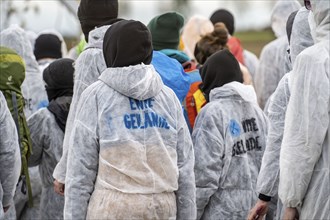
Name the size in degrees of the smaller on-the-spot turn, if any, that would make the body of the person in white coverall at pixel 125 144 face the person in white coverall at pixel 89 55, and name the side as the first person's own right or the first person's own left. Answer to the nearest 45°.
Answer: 0° — they already face them

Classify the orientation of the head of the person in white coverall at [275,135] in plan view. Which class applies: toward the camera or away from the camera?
away from the camera

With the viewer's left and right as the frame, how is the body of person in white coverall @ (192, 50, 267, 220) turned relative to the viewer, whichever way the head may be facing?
facing away from the viewer and to the left of the viewer

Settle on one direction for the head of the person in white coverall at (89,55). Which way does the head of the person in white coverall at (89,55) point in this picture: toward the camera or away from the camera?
away from the camera

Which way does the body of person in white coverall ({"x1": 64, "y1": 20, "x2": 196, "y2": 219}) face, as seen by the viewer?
away from the camera

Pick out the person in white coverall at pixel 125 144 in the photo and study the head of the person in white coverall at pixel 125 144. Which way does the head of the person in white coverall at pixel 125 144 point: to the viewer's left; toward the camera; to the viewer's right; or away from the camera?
away from the camera

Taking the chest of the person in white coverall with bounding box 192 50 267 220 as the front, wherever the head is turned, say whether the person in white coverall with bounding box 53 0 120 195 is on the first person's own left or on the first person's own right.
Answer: on the first person's own left

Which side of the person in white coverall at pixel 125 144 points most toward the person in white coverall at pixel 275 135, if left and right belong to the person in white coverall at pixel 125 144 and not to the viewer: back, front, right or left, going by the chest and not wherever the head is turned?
right

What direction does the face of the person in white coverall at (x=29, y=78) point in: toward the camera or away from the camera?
away from the camera
